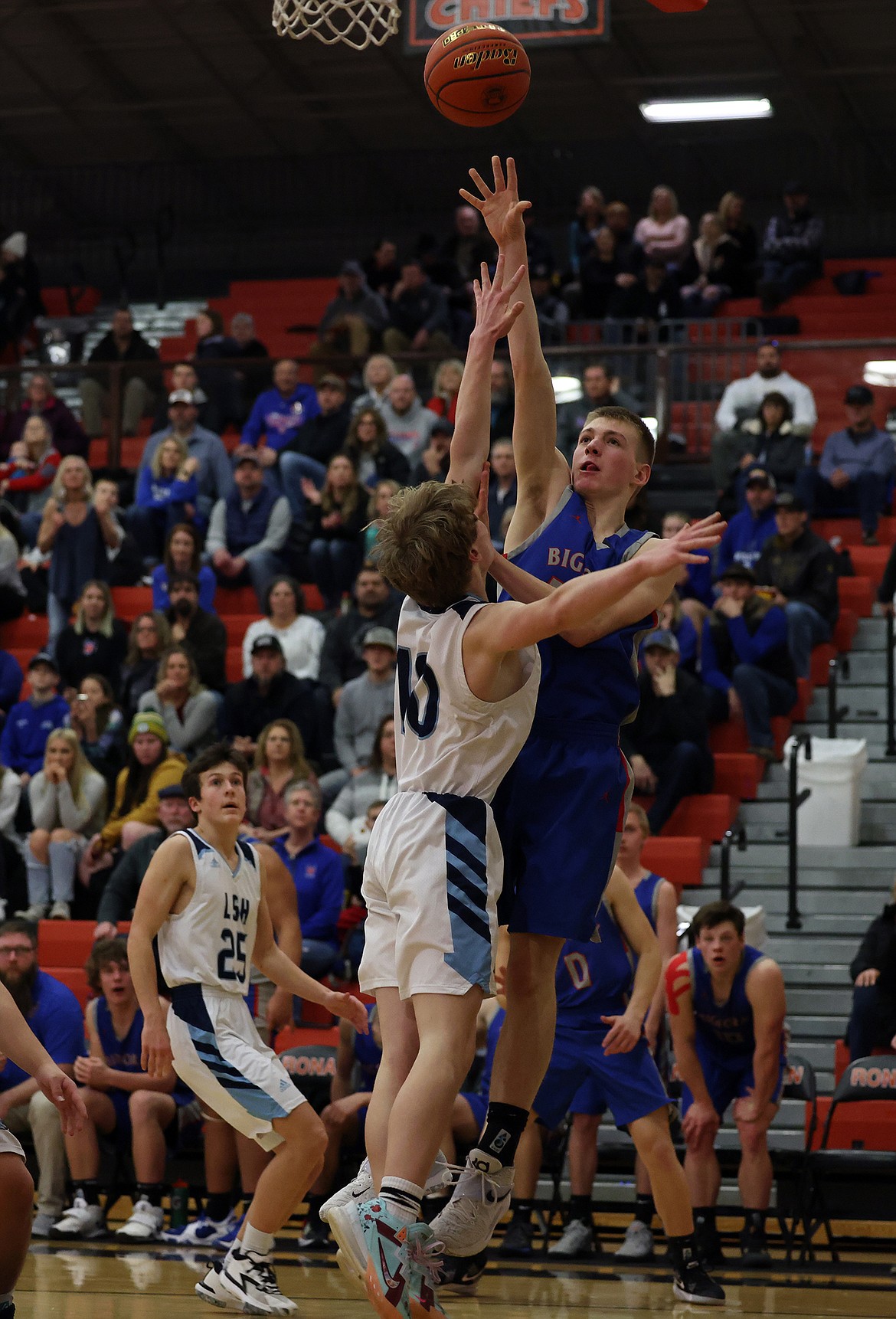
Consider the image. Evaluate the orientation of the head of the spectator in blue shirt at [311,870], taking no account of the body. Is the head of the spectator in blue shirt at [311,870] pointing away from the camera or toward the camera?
toward the camera

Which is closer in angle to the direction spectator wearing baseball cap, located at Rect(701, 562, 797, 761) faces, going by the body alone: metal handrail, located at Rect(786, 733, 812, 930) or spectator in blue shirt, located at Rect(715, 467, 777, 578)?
the metal handrail

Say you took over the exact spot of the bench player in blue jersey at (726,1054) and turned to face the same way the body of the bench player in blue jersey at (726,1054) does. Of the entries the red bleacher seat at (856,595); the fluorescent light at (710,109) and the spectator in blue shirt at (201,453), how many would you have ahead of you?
0

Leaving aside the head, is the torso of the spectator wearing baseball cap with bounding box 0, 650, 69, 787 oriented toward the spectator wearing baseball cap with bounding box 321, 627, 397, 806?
no

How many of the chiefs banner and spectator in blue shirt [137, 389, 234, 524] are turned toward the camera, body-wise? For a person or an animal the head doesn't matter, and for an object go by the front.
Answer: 2

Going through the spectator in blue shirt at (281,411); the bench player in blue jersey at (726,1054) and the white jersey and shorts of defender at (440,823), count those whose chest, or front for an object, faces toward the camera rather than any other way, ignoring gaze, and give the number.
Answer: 2

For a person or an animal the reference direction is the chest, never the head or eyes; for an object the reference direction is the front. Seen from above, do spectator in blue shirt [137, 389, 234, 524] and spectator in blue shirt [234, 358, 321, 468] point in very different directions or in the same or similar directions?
same or similar directions

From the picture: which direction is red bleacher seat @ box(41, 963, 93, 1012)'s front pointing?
toward the camera

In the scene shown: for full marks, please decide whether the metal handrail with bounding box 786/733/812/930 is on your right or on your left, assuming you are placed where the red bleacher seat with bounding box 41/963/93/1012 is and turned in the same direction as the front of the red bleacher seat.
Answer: on your left

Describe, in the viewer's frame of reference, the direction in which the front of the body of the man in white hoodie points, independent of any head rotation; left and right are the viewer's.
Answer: facing the viewer

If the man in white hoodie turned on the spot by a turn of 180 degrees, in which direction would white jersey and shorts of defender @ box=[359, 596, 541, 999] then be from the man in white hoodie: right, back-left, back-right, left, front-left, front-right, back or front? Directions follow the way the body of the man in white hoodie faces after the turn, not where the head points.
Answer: back

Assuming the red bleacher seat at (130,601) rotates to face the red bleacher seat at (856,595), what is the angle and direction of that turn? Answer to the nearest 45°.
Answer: approximately 90° to its left

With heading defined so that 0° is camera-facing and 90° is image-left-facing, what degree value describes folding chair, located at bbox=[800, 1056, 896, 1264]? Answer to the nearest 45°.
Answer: approximately 0°

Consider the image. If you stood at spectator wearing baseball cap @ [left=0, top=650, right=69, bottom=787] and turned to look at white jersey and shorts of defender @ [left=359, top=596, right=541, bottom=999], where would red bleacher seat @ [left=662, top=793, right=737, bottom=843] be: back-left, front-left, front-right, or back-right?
front-left

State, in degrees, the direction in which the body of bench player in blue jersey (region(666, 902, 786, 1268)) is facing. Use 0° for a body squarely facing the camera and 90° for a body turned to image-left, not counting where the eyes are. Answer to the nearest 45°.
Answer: approximately 0°

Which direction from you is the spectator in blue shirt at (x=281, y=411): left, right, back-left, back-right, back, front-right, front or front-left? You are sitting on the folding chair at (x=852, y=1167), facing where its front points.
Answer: back-right

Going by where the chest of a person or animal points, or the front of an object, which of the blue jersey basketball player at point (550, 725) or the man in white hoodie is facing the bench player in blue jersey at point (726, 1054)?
the man in white hoodie

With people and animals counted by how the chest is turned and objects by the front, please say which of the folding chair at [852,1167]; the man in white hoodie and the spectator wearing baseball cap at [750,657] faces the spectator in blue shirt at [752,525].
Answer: the man in white hoodie

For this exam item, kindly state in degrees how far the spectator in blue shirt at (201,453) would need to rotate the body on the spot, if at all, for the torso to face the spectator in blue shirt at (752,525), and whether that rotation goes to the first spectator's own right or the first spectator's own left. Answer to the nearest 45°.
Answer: approximately 45° to the first spectator's own left

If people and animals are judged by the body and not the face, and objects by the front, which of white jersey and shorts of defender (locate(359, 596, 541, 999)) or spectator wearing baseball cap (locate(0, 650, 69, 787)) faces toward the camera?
the spectator wearing baseball cap

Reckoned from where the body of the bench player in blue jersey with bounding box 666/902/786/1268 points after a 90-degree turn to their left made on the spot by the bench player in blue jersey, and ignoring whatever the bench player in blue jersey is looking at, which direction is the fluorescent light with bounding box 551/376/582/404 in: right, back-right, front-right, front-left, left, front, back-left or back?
left
